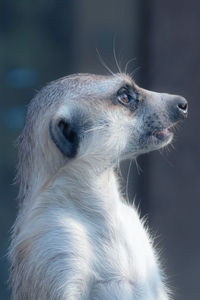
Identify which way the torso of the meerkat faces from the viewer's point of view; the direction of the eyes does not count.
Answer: to the viewer's right
